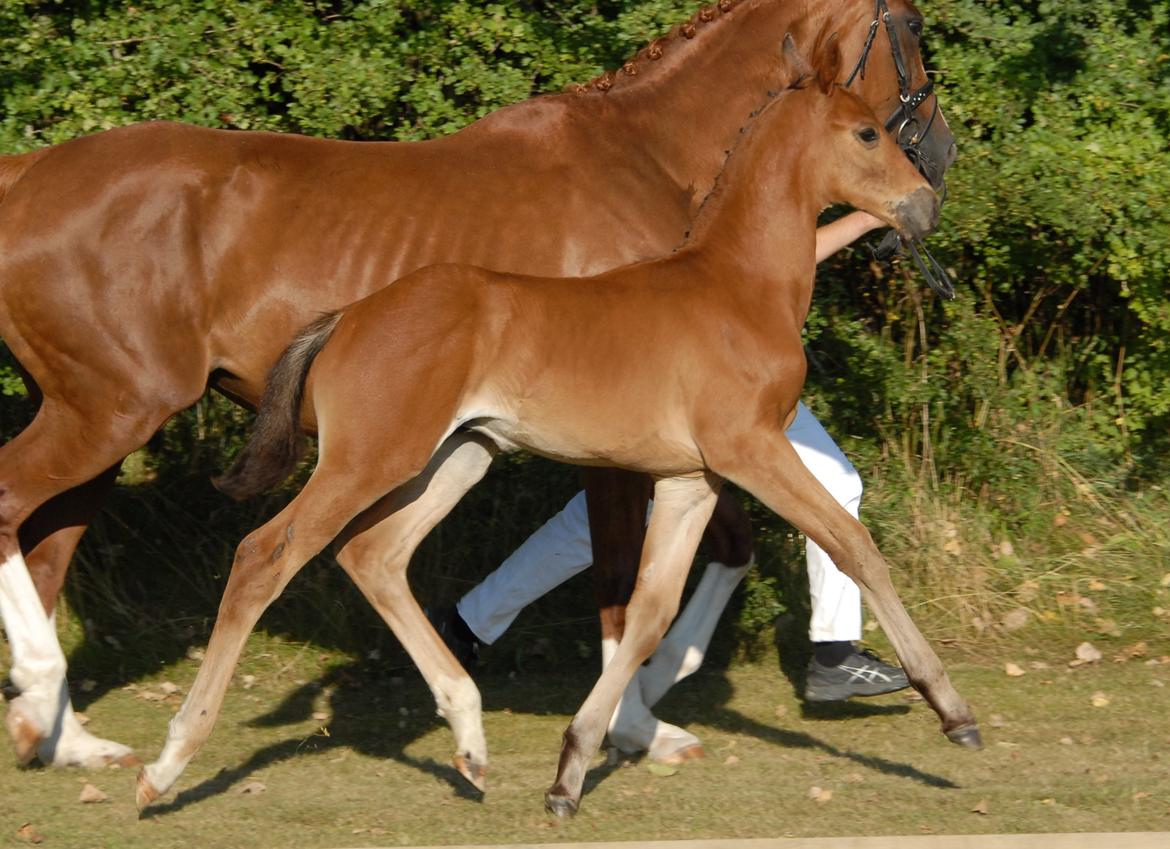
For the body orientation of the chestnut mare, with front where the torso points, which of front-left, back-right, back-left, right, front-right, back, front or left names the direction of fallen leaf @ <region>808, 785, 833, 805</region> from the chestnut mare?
front-right

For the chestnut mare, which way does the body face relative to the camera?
to the viewer's right

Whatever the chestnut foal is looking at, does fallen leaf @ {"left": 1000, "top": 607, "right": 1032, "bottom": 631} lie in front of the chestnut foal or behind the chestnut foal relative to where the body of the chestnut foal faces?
in front

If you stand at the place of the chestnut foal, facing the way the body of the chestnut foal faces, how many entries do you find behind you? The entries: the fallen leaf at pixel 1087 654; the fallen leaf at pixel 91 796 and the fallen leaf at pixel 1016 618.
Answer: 1

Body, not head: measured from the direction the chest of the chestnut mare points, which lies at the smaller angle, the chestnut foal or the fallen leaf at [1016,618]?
the fallen leaf

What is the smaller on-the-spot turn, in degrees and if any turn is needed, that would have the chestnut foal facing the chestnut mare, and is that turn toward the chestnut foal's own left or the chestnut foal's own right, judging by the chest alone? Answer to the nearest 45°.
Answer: approximately 135° to the chestnut foal's own left

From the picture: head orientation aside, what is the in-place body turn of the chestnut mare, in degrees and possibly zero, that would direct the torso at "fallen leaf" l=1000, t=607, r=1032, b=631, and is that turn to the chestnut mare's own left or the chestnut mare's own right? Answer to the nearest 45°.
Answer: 0° — it already faces it

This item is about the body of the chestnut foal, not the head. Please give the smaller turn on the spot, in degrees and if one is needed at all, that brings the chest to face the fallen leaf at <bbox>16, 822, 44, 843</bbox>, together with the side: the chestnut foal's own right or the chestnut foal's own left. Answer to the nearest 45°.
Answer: approximately 180°

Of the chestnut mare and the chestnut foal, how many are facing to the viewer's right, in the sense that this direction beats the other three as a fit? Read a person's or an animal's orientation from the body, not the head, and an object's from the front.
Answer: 2

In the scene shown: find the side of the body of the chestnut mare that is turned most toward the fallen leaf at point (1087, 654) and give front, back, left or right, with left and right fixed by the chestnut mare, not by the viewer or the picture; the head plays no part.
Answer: front

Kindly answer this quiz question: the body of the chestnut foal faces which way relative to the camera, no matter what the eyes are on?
to the viewer's right
